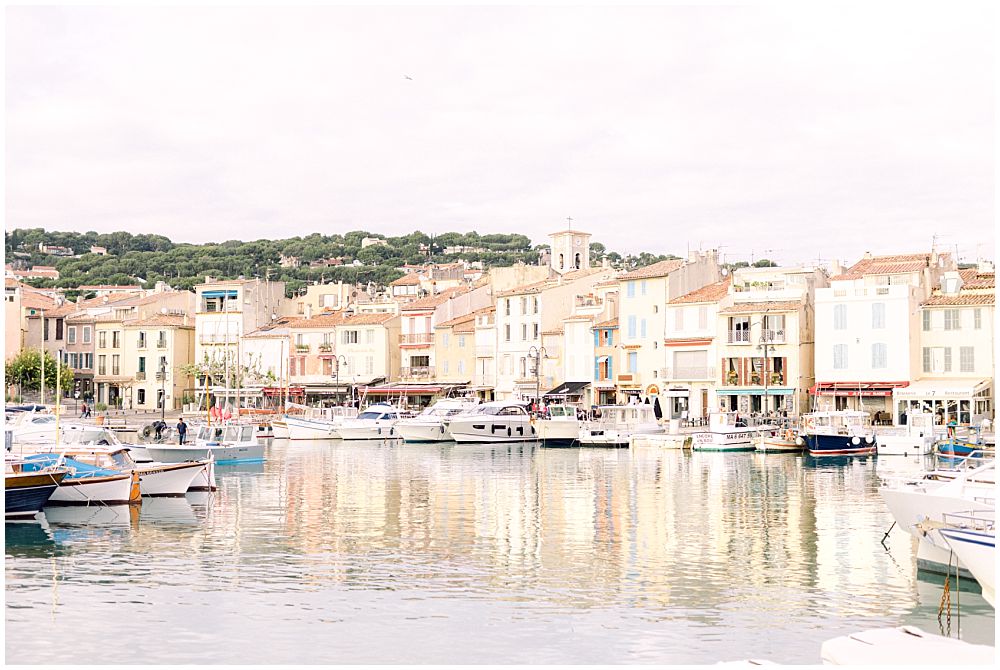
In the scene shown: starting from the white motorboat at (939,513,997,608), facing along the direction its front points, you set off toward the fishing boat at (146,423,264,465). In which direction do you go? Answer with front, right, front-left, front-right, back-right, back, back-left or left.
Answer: front-right

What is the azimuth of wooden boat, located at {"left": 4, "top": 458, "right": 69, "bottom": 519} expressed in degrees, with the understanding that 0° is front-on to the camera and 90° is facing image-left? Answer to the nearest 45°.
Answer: approximately 270°

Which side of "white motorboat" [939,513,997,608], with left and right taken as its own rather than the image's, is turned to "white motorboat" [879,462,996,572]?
right

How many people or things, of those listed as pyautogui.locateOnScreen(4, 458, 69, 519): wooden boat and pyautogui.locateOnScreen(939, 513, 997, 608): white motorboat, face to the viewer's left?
1

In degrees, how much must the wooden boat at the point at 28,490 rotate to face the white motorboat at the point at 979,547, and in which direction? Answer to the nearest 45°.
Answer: approximately 45° to its right

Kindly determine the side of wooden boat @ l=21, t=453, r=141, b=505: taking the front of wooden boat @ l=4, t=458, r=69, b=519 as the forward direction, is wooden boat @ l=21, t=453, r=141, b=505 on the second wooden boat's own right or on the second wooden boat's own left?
on the second wooden boat's own left

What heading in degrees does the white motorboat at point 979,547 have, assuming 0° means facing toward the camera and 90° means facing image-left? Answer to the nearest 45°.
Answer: approximately 90°
